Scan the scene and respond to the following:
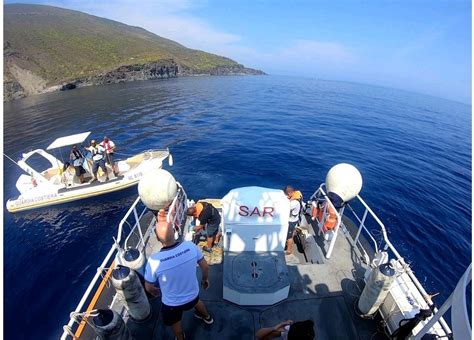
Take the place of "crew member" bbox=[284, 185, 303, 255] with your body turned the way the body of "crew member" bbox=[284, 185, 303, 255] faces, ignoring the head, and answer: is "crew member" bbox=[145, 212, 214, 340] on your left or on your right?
on your left

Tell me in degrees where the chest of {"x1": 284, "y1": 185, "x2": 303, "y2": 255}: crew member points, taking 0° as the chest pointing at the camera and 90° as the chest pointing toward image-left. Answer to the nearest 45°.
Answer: approximately 90°

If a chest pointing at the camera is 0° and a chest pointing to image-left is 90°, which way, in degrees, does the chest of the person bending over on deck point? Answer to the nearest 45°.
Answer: approximately 90°

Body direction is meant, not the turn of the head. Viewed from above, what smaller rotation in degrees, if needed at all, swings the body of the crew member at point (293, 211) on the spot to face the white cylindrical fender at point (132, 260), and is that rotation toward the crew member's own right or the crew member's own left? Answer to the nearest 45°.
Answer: approximately 45° to the crew member's own left

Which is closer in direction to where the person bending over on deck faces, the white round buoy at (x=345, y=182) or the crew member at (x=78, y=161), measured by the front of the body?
the crew member

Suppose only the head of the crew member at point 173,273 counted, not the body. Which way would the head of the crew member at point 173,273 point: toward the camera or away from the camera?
away from the camera

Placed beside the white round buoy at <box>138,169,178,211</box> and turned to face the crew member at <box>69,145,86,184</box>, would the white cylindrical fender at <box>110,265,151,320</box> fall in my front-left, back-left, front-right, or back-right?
back-left
